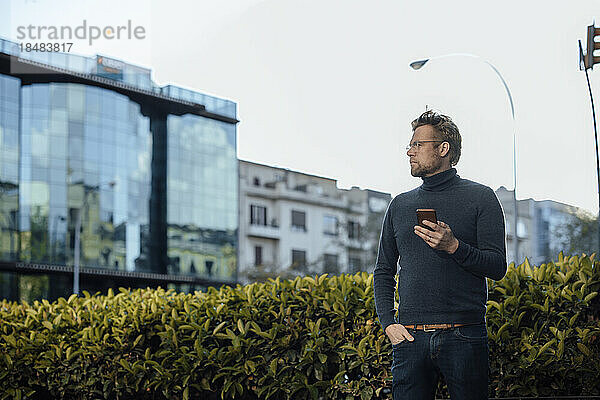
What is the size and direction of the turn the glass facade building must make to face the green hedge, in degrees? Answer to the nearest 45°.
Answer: approximately 45° to its right

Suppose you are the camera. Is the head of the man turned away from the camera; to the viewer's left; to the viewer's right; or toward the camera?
to the viewer's left

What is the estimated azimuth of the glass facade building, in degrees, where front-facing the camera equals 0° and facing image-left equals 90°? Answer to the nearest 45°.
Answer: approximately 315°
